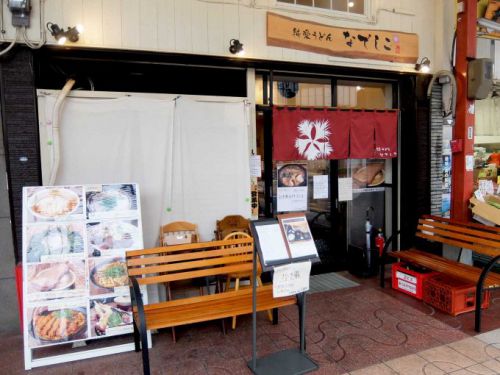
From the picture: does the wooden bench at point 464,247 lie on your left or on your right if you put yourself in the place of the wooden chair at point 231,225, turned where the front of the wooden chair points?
on your left

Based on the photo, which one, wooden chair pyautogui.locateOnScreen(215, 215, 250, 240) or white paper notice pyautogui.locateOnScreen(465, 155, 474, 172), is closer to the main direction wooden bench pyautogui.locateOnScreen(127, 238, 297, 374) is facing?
the white paper notice

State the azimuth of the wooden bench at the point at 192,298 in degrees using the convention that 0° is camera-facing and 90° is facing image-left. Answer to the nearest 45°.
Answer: approximately 315°

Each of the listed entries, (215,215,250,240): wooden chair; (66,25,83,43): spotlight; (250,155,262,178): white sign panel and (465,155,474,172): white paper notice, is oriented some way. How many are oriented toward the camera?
3

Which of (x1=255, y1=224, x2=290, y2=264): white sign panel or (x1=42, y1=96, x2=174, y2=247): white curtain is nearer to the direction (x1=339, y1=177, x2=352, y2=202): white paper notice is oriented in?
the white sign panel
